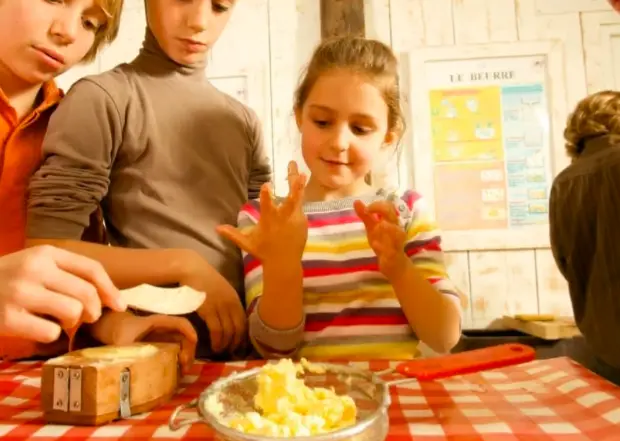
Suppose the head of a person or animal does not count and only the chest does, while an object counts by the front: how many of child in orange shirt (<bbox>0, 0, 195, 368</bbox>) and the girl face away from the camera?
0

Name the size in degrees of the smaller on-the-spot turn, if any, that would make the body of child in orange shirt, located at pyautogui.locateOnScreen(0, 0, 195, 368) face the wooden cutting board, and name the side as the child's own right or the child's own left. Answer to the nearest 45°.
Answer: approximately 45° to the child's own left

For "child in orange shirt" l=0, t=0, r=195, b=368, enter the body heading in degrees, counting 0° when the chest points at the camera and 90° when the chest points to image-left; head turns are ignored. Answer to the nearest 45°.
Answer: approximately 315°

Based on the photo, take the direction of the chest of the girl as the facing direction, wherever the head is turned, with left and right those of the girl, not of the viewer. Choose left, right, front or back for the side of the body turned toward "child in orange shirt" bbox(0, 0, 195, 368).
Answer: right

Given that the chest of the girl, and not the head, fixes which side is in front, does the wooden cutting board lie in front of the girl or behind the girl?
behind

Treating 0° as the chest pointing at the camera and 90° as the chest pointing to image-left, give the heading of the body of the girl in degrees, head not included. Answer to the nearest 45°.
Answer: approximately 0°

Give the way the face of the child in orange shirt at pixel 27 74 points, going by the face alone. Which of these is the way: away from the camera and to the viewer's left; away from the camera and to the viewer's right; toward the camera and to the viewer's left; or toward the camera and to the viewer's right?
toward the camera and to the viewer's right
